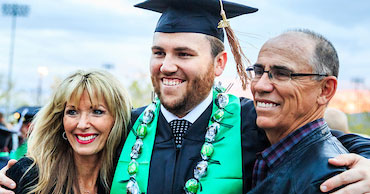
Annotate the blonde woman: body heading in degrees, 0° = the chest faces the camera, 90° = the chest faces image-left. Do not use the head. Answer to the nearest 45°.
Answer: approximately 315°

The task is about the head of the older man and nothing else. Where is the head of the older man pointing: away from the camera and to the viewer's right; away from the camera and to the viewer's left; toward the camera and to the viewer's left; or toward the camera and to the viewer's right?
toward the camera and to the viewer's left

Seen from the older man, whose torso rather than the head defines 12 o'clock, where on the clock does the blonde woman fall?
The blonde woman is roughly at 2 o'clock from the older man.

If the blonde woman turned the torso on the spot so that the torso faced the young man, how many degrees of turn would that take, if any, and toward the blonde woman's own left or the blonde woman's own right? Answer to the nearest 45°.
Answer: approximately 45° to the blonde woman's own left

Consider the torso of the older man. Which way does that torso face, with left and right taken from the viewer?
facing the viewer and to the left of the viewer

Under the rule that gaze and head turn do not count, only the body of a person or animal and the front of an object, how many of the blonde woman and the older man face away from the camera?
0
